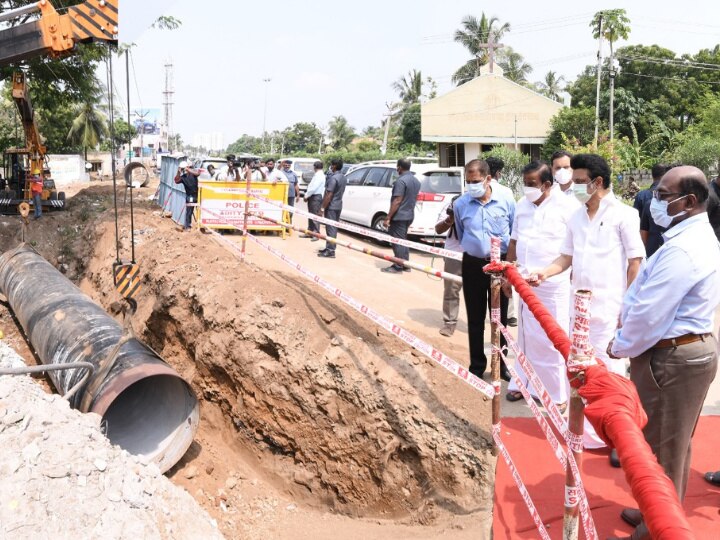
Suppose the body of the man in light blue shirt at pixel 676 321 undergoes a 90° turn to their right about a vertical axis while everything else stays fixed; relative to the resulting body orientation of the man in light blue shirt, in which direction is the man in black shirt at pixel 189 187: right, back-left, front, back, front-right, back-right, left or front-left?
front-left

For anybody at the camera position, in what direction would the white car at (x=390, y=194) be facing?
facing away from the viewer and to the left of the viewer

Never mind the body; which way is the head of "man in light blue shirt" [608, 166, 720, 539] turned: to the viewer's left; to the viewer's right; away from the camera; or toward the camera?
to the viewer's left

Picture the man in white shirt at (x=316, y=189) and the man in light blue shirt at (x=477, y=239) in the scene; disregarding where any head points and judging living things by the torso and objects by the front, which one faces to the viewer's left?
the man in white shirt

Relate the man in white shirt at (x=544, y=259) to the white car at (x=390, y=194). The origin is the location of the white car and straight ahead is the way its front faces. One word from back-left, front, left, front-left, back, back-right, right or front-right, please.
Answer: back-left

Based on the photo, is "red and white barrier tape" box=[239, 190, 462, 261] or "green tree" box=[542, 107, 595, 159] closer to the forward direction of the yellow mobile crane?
the red and white barrier tape

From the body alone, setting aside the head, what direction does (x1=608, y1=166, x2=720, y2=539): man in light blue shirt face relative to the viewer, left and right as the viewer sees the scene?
facing to the left of the viewer

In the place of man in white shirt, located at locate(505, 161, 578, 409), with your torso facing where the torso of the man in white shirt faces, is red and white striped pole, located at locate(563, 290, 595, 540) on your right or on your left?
on your left
